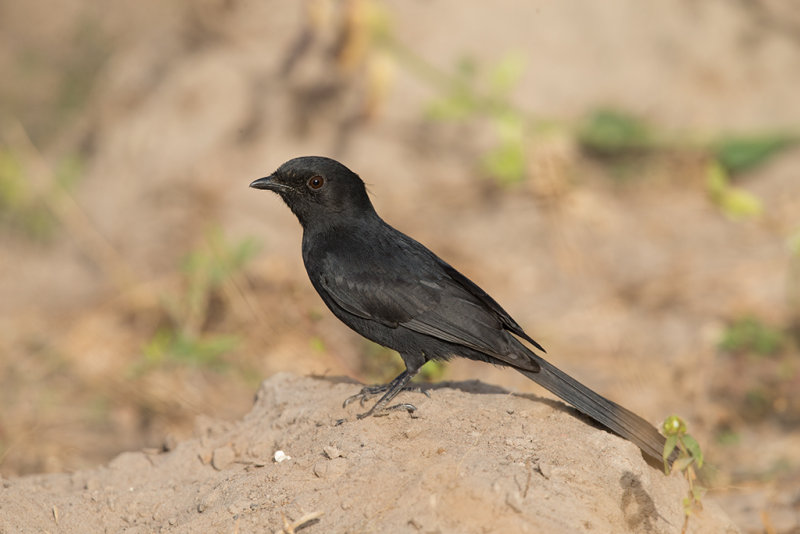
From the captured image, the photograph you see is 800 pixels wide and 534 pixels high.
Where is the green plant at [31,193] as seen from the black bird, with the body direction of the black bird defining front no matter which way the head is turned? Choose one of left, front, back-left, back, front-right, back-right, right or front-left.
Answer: front-right

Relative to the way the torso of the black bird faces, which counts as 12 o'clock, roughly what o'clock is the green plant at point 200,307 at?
The green plant is roughly at 2 o'clock from the black bird.

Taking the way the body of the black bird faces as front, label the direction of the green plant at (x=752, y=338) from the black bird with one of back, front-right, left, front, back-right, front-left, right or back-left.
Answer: back-right

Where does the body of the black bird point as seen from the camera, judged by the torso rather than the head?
to the viewer's left

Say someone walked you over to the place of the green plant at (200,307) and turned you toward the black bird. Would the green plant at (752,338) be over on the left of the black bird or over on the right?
left

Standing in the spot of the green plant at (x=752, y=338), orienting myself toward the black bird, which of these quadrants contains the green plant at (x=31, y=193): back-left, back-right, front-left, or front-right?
front-right
